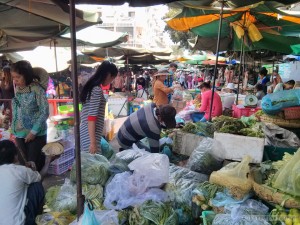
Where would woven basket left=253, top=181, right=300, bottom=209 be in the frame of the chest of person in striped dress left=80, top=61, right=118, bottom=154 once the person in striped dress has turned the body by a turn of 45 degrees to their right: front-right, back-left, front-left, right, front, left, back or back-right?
front

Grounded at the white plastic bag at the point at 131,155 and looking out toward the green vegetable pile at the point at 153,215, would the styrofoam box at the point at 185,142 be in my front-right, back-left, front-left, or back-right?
back-left

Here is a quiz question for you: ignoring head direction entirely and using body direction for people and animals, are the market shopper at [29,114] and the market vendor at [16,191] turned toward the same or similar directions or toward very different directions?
very different directions

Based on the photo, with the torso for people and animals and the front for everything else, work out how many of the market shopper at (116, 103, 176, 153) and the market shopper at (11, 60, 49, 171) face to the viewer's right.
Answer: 1

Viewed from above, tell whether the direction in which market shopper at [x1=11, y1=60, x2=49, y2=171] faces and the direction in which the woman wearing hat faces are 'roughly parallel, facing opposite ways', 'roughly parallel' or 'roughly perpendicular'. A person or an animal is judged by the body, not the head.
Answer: roughly perpendicular

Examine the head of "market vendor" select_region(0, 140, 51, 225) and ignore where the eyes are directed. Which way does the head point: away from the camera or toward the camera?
away from the camera

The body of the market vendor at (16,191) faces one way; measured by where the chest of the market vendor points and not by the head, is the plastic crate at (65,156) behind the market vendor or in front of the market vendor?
in front

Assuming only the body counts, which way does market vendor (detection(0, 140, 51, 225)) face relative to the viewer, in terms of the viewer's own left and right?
facing away from the viewer and to the right of the viewer
